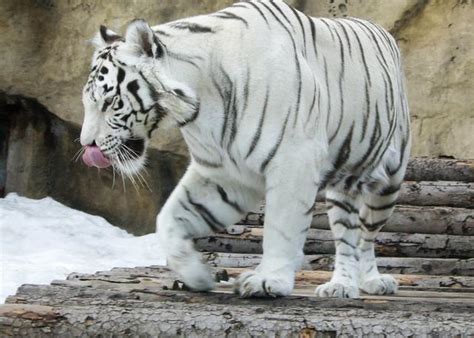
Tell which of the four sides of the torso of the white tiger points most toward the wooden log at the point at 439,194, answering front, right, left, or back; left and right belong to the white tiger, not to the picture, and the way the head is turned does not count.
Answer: back

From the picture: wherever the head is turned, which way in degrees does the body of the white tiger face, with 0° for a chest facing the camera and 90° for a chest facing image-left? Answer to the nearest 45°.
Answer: approximately 45°

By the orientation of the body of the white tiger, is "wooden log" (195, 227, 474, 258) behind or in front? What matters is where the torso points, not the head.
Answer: behind

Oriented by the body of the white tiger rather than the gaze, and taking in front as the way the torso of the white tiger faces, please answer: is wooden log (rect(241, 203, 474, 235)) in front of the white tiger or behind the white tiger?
behind

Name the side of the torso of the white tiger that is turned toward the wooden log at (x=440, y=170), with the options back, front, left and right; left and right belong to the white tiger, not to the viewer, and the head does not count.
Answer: back
